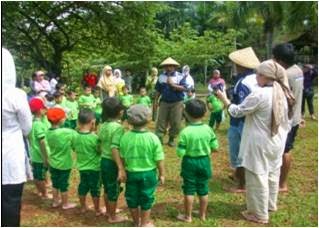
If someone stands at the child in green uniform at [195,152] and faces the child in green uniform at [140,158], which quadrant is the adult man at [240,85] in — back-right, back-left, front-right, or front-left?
back-right

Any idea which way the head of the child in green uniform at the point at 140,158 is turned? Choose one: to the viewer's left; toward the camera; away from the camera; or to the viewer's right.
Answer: away from the camera

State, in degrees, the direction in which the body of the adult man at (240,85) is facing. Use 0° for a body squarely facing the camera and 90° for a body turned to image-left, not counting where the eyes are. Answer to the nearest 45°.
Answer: approximately 90°

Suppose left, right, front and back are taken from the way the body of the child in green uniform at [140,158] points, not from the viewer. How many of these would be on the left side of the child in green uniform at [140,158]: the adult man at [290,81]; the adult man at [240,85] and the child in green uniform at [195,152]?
0

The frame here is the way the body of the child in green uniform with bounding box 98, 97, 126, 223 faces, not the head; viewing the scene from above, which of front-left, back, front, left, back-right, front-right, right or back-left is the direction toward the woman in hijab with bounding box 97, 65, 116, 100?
front-left

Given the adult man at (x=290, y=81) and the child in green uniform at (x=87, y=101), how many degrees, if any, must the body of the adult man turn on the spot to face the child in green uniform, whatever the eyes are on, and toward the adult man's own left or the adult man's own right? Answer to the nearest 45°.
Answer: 0° — they already face them

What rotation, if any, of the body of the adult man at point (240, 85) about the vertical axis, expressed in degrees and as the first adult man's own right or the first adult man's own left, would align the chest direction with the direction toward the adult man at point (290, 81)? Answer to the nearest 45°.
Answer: approximately 135° to the first adult man's own right

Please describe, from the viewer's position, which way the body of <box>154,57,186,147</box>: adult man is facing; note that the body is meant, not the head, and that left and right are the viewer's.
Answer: facing the viewer

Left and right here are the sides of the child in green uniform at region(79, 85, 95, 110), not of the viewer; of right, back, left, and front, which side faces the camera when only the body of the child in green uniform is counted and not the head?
front

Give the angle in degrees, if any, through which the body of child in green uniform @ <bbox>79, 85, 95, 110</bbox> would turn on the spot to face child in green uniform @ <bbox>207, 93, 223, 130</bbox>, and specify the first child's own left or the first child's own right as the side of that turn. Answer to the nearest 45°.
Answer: approximately 90° to the first child's own left

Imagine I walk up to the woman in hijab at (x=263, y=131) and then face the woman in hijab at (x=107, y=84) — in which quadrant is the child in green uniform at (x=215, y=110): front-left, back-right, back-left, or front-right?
front-right

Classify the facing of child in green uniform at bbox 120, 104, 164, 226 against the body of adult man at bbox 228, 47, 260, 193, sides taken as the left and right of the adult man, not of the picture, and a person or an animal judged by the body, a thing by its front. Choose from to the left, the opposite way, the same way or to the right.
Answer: to the right

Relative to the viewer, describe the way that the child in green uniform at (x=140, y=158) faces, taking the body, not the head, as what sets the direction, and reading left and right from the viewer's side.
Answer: facing away from the viewer

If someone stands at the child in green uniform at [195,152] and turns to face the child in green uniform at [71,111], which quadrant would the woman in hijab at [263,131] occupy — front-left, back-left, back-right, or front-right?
back-right

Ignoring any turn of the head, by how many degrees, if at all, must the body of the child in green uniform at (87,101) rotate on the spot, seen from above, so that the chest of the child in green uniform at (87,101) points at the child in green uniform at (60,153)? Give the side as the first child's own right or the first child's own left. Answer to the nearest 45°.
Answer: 0° — they already face them

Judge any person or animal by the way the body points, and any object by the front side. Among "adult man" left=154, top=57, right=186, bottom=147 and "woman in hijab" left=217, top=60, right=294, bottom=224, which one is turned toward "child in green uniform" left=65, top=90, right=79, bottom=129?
the woman in hijab
